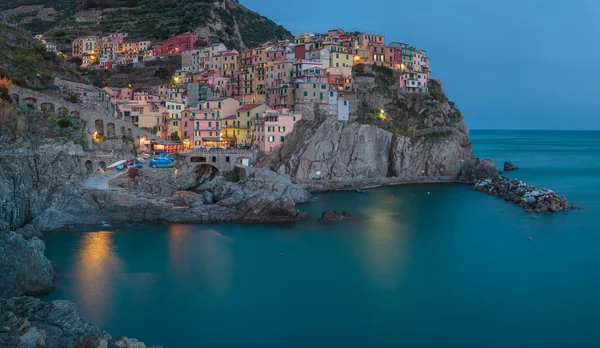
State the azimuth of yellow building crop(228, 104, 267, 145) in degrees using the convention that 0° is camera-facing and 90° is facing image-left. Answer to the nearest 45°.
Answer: approximately 0°

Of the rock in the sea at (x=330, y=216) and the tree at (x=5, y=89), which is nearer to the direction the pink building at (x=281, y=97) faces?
the rock in the sea

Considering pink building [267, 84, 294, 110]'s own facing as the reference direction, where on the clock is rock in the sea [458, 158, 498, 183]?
The rock in the sea is roughly at 9 o'clock from the pink building.

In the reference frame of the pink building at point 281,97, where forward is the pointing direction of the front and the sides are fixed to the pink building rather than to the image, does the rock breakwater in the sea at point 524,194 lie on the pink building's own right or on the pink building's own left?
on the pink building's own left

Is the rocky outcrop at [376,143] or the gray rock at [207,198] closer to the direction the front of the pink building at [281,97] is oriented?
the gray rock

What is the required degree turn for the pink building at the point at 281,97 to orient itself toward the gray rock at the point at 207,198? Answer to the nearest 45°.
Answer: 0° — it already faces it

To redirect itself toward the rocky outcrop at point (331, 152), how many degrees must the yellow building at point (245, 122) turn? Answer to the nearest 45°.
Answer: approximately 90° to its left

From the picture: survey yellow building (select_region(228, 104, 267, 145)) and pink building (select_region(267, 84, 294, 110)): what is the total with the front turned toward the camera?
2

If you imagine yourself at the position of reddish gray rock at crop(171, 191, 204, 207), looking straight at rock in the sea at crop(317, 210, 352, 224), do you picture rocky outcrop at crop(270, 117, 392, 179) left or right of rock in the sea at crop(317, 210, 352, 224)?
left

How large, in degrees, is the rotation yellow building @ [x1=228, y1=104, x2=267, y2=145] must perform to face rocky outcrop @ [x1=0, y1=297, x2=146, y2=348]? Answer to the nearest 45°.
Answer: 0° — it already faces it

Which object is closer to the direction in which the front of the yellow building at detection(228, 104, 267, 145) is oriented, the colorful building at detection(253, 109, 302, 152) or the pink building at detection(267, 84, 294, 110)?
the colorful building
